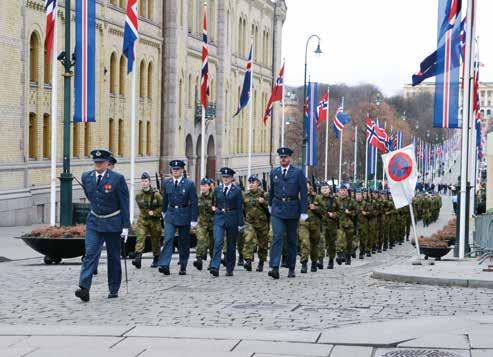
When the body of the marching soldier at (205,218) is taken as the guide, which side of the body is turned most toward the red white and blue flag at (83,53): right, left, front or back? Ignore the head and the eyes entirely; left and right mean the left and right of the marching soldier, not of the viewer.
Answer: right

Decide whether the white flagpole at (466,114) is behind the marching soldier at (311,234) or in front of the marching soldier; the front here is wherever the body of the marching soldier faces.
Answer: behind

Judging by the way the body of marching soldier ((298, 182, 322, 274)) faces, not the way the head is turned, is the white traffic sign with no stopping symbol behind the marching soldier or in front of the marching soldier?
behind

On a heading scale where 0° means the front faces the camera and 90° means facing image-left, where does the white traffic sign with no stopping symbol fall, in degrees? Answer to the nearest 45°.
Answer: approximately 0°
